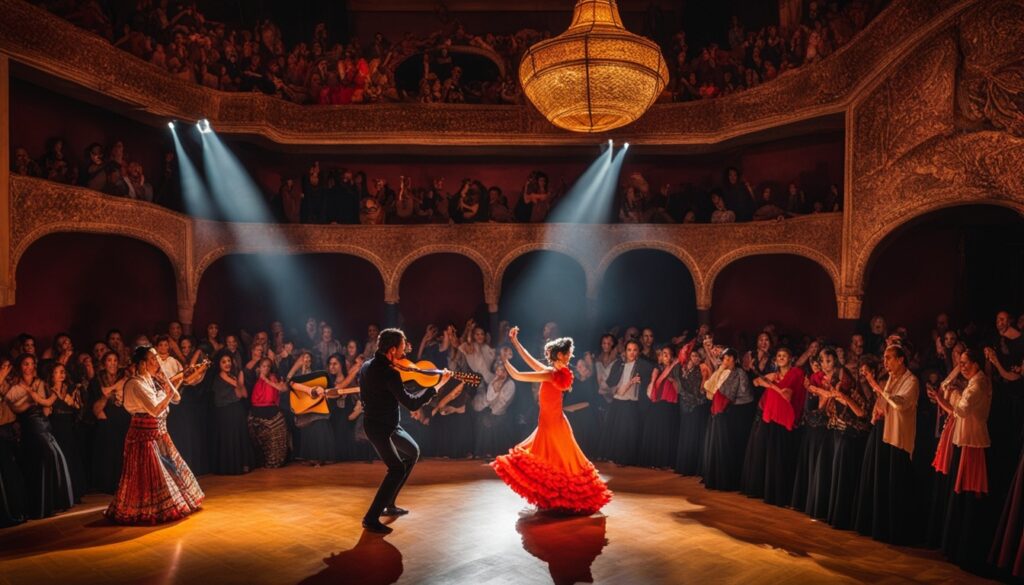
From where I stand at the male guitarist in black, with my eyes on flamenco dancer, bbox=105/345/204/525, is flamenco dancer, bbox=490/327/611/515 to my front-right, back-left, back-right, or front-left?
back-right

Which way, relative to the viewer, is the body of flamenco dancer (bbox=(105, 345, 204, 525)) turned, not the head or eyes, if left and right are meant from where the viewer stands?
facing to the right of the viewer

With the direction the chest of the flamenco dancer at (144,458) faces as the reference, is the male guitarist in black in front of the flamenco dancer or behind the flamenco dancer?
in front

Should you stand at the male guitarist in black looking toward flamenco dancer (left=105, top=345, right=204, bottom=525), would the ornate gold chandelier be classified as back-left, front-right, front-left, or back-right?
back-right

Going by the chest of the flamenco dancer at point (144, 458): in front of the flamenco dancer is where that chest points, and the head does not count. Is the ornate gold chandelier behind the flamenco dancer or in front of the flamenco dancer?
in front

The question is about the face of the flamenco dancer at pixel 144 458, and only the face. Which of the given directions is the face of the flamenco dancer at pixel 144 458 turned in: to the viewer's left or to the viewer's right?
to the viewer's right

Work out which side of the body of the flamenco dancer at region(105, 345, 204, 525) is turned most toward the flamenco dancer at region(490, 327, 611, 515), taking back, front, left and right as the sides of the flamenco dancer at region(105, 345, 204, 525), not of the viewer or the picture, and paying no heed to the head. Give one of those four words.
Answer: front
